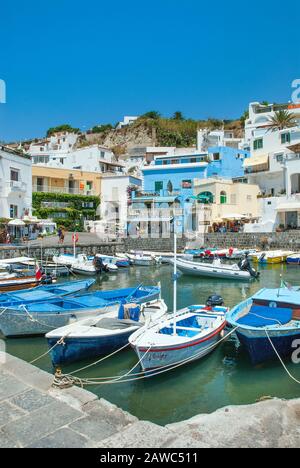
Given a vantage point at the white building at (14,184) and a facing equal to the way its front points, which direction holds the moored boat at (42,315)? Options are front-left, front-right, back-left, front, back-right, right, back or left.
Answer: front-right

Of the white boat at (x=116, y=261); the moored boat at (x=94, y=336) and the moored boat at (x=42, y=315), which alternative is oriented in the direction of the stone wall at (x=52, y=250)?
the white boat

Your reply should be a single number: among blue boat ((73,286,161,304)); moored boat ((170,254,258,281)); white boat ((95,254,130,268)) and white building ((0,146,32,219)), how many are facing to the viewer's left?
3

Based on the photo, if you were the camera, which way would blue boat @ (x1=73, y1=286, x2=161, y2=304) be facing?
facing to the left of the viewer

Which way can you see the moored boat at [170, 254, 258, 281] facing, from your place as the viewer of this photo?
facing to the left of the viewer

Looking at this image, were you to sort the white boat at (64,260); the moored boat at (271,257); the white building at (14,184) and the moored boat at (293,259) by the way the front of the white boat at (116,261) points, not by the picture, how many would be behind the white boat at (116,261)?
2

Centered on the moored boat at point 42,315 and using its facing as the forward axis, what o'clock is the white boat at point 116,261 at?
The white boat is roughly at 5 o'clock from the moored boat.

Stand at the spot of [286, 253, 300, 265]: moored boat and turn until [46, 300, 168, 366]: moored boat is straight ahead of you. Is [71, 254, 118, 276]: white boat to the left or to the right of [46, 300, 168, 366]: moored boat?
right
